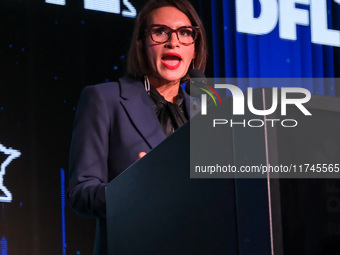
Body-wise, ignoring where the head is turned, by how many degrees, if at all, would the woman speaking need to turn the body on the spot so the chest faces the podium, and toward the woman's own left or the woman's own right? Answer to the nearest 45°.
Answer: approximately 45° to the woman's own right

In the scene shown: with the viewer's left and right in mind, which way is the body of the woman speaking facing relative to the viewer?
facing the viewer and to the right of the viewer
